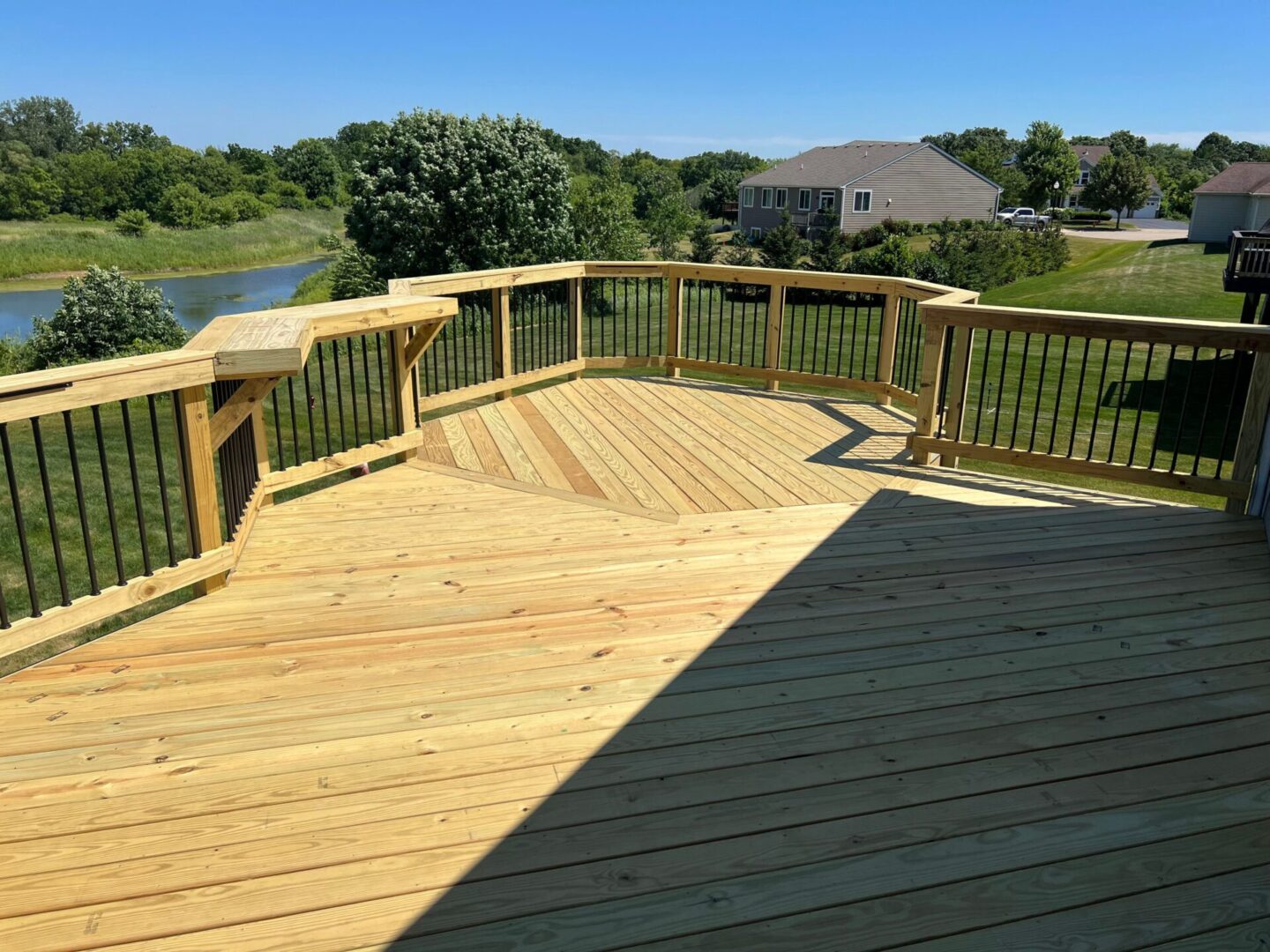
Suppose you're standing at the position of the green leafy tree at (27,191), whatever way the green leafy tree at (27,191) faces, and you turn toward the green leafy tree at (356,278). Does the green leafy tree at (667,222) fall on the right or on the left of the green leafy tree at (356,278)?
left

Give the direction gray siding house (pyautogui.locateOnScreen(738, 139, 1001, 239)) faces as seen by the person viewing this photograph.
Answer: facing away from the viewer and to the right of the viewer

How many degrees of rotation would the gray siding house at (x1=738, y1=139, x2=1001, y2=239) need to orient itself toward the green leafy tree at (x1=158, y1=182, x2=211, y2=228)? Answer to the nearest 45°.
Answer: approximately 135° to its left

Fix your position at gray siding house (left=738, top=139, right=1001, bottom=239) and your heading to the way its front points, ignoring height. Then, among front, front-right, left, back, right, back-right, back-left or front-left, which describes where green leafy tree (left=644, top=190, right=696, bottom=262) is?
back

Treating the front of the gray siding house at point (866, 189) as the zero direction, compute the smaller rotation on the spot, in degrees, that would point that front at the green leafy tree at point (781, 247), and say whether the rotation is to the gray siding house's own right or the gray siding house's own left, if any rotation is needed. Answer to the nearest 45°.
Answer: approximately 135° to the gray siding house's own right
